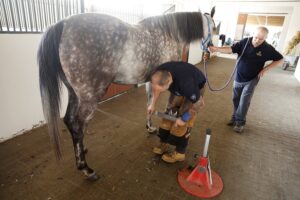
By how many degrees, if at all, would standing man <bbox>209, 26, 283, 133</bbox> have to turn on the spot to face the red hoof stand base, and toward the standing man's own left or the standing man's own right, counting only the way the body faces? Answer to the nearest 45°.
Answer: approximately 45° to the standing man's own left

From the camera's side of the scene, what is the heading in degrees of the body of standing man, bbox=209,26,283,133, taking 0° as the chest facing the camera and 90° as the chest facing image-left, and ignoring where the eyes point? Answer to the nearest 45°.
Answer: approximately 45°

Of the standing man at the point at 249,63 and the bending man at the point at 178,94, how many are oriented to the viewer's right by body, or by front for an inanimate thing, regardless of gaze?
0

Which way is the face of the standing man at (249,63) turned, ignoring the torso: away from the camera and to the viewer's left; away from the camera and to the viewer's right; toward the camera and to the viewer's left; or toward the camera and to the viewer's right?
toward the camera and to the viewer's left

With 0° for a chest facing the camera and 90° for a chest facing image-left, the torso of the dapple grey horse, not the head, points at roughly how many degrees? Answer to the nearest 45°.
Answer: approximately 225°

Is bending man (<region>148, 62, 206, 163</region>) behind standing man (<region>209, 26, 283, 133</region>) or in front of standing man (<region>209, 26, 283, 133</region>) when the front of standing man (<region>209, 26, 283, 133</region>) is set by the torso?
in front

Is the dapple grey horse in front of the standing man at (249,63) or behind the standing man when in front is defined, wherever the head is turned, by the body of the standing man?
in front

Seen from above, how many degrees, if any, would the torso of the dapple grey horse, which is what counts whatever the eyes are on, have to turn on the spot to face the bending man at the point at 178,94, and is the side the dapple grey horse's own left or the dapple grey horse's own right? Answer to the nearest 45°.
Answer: approximately 45° to the dapple grey horse's own right

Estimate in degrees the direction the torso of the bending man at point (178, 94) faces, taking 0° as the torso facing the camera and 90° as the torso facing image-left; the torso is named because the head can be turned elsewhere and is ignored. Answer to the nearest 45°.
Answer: approximately 45°
